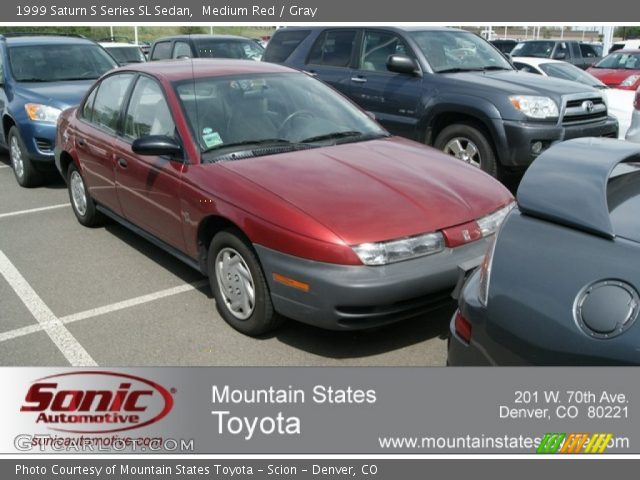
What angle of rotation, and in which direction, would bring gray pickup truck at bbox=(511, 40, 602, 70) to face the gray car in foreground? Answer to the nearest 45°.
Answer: approximately 45° to its left

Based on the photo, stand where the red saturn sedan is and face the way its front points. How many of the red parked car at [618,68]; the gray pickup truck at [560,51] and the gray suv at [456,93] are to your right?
0

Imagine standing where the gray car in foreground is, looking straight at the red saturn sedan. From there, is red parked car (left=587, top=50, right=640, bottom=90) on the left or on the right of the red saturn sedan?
right

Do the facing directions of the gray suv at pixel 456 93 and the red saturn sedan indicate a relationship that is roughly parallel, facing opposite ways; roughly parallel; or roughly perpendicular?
roughly parallel

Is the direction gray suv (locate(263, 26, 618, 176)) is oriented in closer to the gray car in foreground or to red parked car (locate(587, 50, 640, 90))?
the gray car in foreground

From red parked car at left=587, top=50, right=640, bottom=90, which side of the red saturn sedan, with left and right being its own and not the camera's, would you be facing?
left

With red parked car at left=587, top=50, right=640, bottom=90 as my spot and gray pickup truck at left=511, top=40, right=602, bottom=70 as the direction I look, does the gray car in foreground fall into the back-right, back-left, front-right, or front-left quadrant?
back-left

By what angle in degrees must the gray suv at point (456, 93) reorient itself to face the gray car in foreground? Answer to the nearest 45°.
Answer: approximately 45° to its right

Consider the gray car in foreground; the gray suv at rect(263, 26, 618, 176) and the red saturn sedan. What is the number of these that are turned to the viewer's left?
0

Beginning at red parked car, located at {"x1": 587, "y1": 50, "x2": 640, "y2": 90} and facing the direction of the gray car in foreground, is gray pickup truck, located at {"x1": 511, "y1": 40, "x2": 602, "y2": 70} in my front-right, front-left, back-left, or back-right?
back-right

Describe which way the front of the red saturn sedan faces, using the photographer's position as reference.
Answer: facing the viewer and to the right of the viewer

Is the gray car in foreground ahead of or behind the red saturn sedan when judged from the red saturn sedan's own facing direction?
ahead
